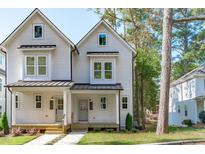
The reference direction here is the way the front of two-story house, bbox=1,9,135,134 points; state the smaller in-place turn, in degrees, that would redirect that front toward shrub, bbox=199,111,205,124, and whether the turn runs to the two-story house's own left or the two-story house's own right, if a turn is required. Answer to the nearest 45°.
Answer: approximately 45° to the two-story house's own left

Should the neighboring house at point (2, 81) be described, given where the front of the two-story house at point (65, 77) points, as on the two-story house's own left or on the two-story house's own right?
on the two-story house's own right

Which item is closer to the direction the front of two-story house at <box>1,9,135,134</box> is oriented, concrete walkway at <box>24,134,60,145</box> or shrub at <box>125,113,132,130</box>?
the concrete walkway

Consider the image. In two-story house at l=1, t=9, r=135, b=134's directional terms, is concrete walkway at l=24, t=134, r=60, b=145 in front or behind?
in front

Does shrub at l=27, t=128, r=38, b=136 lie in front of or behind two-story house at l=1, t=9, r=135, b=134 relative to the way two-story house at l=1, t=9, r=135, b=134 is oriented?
in front

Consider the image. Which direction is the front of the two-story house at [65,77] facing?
toward the camera

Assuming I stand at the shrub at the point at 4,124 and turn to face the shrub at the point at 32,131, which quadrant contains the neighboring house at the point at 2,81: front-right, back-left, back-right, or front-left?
back-left

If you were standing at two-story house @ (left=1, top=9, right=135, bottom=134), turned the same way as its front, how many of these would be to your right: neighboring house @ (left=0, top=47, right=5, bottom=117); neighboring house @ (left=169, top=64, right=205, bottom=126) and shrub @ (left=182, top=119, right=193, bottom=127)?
1

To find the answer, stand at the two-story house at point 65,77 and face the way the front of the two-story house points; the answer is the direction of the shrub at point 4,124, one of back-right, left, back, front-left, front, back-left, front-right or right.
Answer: front-right

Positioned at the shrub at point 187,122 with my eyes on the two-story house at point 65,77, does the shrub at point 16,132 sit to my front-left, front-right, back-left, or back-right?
front-left
